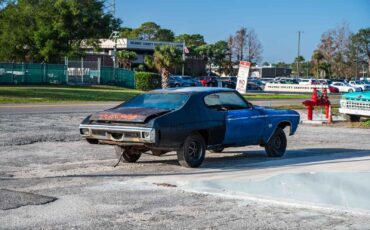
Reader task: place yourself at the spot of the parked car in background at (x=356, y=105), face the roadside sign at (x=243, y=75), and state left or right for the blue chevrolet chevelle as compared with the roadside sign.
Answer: left

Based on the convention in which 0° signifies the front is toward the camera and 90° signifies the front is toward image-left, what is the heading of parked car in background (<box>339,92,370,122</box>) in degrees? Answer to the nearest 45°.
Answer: approximately 45°

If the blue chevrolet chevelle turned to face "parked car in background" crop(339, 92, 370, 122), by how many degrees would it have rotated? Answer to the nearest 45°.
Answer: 0° — it already faces it

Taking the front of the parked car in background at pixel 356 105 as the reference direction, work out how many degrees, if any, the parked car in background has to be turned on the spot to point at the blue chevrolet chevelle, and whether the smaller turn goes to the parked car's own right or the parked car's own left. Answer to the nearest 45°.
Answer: approximately 45° to the parked car's own left

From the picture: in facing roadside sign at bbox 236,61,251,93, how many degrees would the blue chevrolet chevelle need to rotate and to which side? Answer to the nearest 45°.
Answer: approximately 45° to its left

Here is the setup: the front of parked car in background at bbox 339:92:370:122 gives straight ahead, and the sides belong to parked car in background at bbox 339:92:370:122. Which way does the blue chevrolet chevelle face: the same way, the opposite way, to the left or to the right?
the opposite way

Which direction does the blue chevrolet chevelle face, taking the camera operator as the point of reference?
facing away from the viewer and to the right of the viewer
